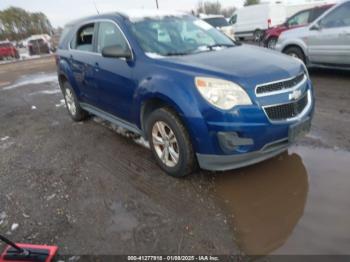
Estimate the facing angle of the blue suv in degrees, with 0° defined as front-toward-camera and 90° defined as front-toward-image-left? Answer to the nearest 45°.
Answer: approximately 315°

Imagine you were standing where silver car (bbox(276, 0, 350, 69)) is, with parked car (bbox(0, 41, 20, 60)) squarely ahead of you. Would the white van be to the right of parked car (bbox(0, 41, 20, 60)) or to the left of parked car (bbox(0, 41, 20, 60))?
right

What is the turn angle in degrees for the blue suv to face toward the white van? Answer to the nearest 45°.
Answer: approximately 135° to its left

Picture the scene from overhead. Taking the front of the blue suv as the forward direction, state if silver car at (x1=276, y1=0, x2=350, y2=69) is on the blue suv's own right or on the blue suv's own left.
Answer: on the blue suv's own left

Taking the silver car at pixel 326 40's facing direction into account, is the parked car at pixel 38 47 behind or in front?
in front

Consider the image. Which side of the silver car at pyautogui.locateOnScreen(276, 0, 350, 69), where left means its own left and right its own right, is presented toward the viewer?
left

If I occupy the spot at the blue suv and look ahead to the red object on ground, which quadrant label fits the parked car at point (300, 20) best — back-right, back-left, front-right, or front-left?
back-right

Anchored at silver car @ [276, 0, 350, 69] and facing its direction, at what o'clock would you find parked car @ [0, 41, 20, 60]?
The parked car is roughly at 1 o'clock from the silver car.

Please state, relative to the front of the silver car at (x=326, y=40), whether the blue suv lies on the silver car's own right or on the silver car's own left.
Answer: on the silver car's own left

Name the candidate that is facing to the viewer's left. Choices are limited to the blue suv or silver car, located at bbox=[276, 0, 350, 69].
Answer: the silver car
